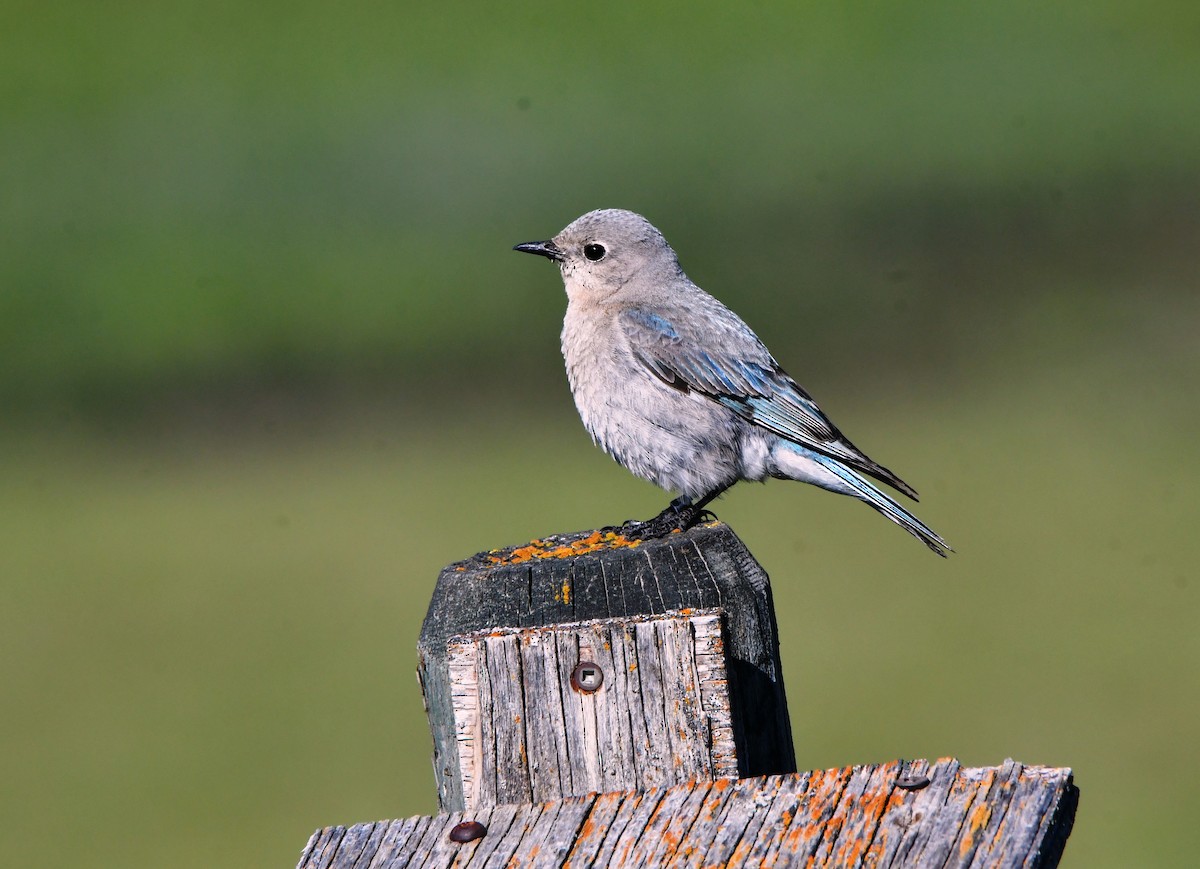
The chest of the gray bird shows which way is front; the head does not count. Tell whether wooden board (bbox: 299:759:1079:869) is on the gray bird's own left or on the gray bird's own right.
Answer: on the gray bird's own left

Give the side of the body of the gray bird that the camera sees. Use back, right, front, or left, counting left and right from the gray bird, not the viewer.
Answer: left
